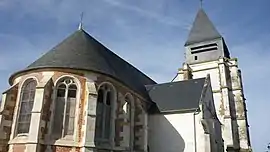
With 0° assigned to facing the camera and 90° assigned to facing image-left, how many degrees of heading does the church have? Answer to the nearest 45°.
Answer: approximately 225°
